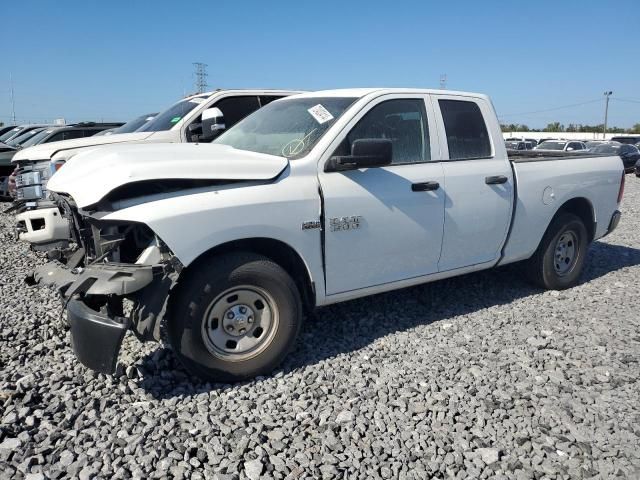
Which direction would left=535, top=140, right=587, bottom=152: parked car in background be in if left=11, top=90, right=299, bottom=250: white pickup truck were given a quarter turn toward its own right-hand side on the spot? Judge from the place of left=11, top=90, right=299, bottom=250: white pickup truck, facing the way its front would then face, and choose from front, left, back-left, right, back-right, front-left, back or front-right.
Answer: right

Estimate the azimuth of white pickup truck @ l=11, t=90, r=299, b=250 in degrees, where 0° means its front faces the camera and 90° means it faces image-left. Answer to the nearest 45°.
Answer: approximately 45°

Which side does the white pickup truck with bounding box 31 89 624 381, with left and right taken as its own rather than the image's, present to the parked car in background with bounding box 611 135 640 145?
back

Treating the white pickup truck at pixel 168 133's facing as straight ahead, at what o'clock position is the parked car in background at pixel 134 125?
The parked car in background is roughly at 4 o'clock from the white pickup truck.

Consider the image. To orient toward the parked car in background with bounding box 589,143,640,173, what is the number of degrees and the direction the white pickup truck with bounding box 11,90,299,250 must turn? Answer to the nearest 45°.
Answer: approximately 180°

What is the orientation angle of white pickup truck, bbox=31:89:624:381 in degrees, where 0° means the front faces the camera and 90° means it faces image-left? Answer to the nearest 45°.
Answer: approximately 45°

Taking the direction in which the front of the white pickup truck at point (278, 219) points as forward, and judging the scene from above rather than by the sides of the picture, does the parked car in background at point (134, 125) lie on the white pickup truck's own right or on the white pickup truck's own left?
on the white pickup truck's own right

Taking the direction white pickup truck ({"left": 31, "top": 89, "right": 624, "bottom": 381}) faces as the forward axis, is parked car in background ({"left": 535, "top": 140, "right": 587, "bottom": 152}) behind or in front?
behind
